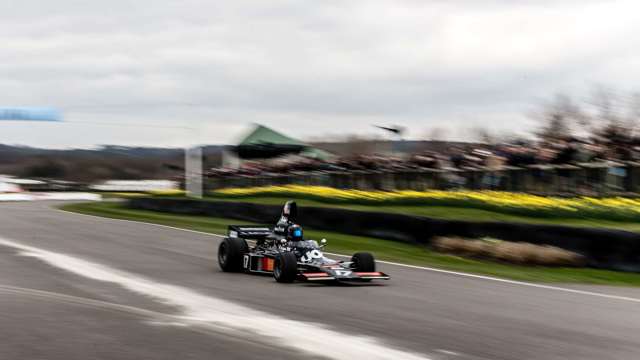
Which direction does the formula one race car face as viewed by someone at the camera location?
facing the viewer and to the right of the viewer
